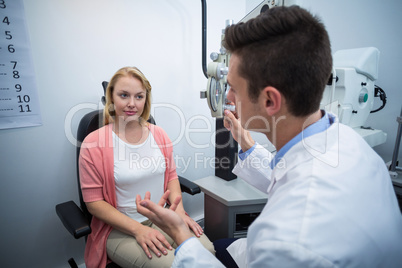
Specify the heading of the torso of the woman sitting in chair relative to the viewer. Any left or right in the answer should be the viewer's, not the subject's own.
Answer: facing the viewer and to the right of the viewer

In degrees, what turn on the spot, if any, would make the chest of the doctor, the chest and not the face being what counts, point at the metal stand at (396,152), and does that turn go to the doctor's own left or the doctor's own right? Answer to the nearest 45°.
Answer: approximately 90° to the doctor's own right

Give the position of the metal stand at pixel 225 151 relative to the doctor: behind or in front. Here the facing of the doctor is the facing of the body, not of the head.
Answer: in front

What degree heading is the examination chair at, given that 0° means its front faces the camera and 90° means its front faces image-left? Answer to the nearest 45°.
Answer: approximately 315°

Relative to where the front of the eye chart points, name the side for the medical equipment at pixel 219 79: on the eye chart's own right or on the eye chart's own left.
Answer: on the eye chart's own left

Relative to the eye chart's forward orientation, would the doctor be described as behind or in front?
in front

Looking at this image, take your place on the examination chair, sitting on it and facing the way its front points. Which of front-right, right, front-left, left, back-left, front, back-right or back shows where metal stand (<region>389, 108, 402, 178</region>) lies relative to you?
front-left

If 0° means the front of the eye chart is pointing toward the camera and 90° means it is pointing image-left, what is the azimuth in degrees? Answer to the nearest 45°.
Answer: approximately 0°

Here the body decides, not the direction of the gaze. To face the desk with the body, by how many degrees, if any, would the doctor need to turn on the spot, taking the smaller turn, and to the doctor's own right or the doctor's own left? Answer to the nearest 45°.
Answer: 0° — they already face it

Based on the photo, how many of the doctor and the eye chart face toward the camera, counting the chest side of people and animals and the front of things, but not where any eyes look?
1

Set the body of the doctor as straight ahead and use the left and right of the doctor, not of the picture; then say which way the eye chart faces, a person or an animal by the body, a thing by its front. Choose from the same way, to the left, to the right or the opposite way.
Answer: the opposite way

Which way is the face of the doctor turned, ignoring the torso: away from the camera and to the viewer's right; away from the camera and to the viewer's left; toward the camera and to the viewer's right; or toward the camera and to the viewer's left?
away from the camera and to the viewer's left

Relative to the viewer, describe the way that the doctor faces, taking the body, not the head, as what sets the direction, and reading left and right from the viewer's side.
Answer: facing away from the viewer and to the left of the viewer
